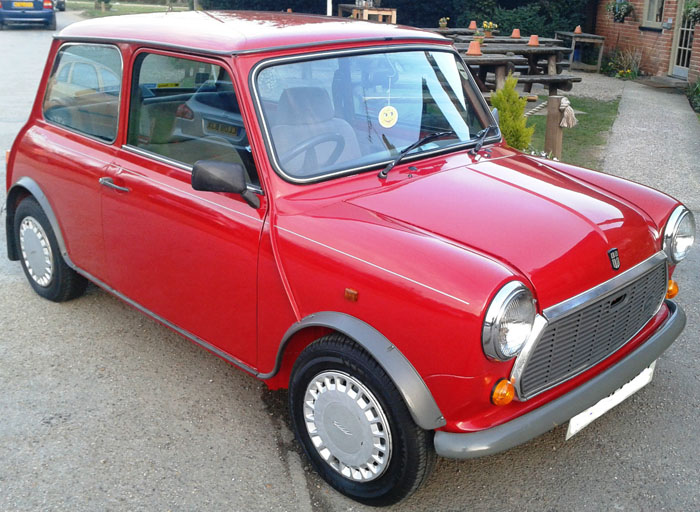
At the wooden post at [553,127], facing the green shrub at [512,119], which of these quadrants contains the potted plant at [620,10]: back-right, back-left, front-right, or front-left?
back-right

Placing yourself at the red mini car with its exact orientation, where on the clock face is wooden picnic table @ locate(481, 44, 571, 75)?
The wooden picnic table is roughly at 8 o'clock from the red mini car.

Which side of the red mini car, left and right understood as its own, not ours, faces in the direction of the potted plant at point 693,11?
left

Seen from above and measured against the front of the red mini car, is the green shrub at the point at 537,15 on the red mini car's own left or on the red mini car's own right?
on the red mini car's own left

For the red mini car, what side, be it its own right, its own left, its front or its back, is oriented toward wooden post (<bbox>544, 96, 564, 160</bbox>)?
left

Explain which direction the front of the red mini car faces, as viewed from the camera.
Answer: facing the viewer and to the right of the viewer

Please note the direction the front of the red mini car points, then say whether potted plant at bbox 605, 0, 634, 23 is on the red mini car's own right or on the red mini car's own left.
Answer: on the red mini car's own left

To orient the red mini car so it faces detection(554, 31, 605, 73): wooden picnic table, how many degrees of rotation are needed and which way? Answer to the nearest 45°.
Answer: approximately 135° to its left
